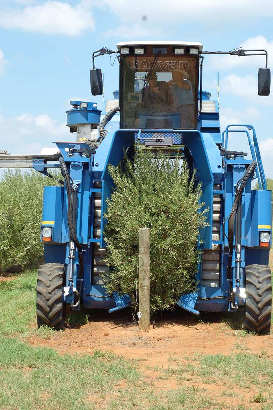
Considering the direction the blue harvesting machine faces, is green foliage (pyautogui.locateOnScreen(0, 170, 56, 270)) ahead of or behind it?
behind

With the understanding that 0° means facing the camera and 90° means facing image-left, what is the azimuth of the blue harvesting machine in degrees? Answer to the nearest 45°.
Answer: approximately 0°
